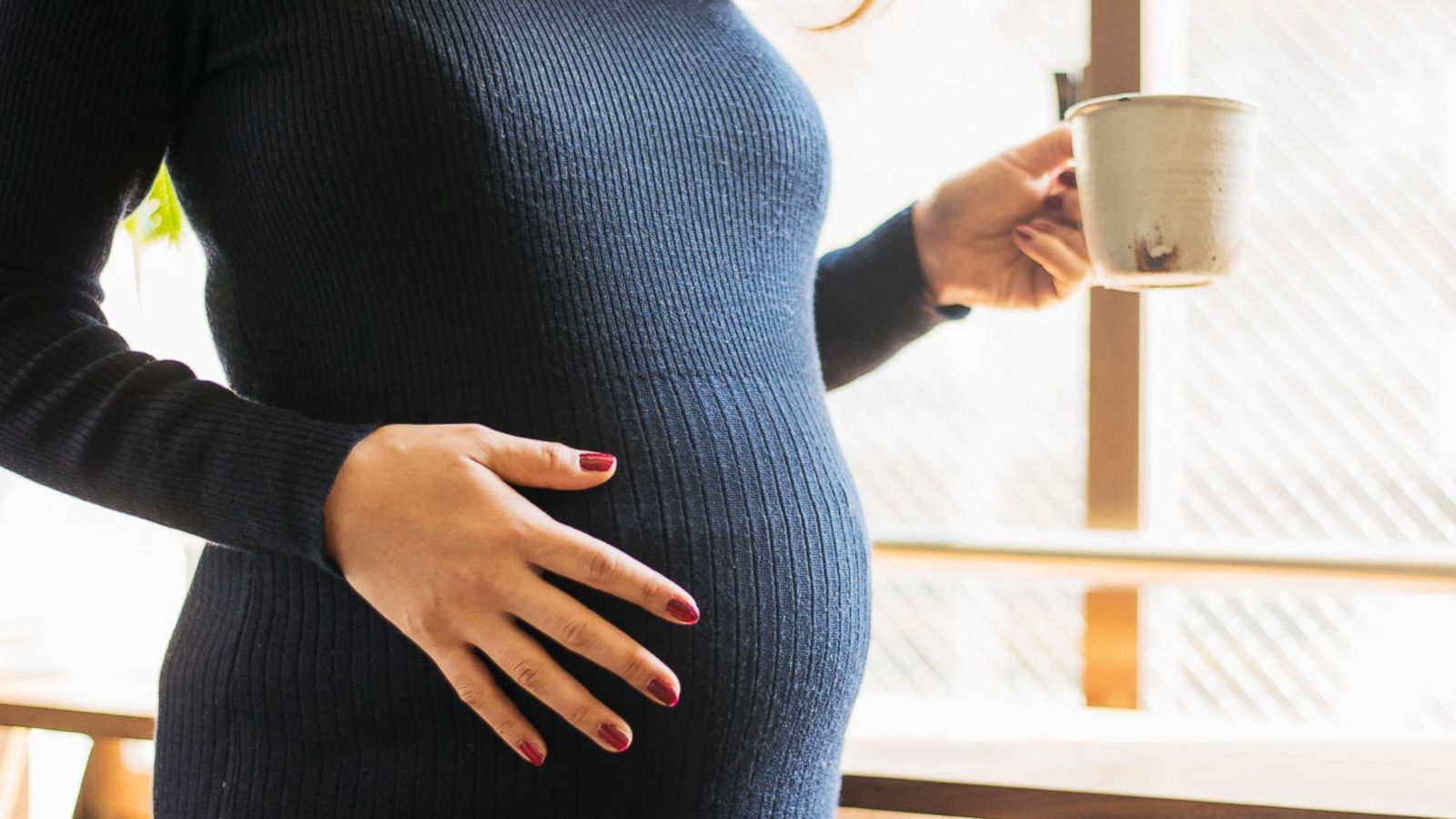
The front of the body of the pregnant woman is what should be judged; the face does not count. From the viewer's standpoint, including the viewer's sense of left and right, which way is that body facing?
facing the viewer and to the right of the viewer

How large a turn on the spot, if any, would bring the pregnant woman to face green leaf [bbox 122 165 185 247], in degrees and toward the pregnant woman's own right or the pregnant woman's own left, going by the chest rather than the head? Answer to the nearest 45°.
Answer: approximately 180°

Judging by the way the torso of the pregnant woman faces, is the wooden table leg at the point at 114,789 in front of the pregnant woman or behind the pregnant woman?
behind
